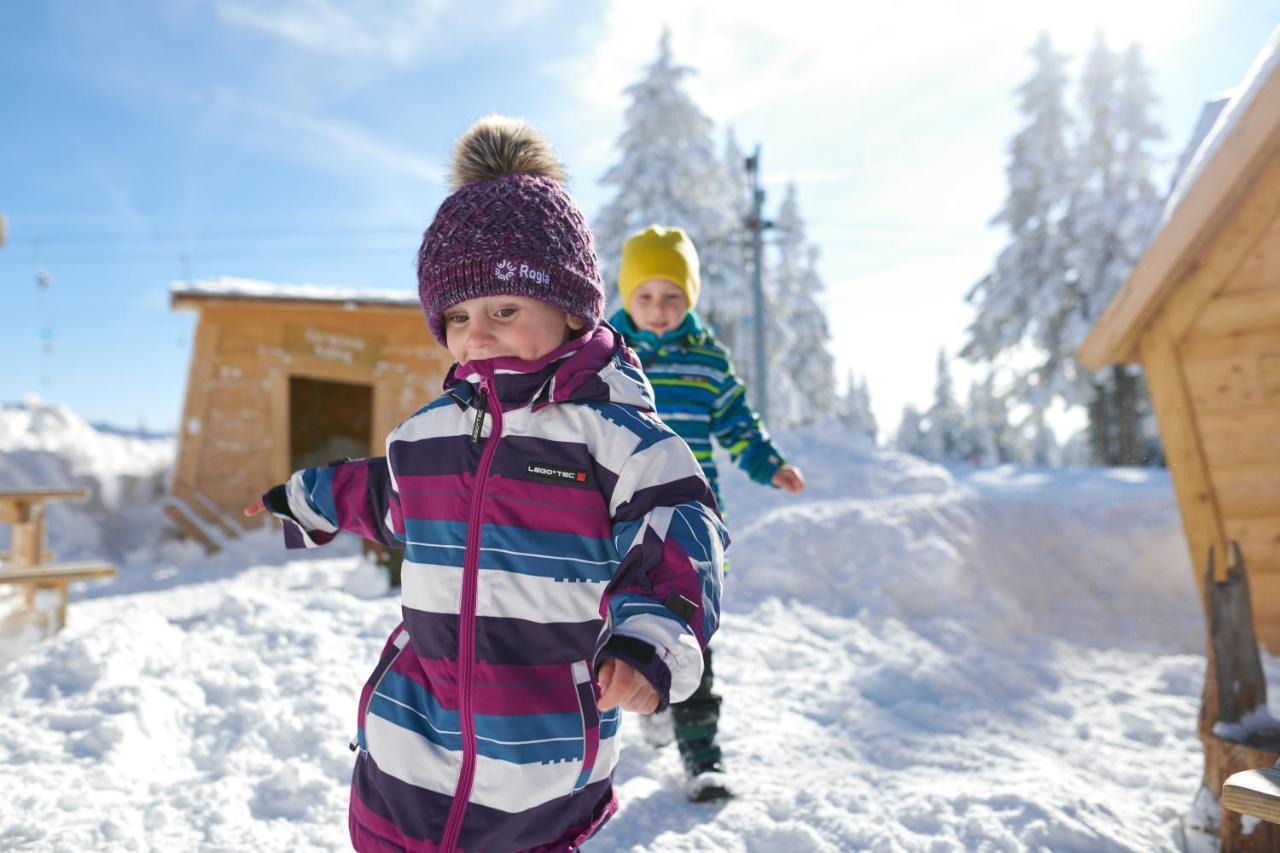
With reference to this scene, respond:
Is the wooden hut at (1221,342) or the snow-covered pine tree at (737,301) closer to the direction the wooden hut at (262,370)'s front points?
the wooden hut

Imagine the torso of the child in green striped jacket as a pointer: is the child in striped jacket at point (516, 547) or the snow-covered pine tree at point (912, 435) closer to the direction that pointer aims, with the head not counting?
the child in striped jacket

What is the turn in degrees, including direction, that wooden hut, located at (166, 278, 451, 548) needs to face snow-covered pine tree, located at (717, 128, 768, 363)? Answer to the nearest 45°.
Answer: approximately 135° to its left

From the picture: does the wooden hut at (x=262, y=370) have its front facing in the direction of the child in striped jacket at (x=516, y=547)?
yes

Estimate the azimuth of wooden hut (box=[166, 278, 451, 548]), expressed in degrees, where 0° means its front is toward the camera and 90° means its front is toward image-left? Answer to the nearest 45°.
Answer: approximately 0°

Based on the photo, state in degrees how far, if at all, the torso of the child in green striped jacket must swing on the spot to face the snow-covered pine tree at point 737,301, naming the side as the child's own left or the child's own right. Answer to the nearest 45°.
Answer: approximately 180°

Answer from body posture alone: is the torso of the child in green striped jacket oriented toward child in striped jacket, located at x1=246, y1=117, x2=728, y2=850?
yes

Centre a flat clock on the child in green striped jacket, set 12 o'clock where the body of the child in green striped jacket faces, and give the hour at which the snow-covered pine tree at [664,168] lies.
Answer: The snow-covered pine tree is roughly at 6 o'clock from the child in green striped jacket.

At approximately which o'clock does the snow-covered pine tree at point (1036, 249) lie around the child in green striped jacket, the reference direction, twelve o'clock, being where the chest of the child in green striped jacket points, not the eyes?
The snow-covered pine tree is roughly at 7 o'clock from the child in green striped jacket.

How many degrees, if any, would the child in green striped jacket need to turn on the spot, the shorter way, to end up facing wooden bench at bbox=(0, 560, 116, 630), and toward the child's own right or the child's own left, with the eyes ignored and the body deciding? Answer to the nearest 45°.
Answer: approximately 90° to the child's own right

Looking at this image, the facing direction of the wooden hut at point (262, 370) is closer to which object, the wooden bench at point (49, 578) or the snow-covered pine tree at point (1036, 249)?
the wooden bench

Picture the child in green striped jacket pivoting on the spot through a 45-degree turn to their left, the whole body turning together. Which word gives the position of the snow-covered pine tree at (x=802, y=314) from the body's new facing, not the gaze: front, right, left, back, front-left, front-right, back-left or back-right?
back-left

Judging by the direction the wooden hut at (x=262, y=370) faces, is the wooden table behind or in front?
in front

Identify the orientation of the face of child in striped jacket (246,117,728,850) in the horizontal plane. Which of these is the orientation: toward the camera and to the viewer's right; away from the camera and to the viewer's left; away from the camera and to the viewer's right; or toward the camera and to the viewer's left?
toward the camera and to the viewer's left
